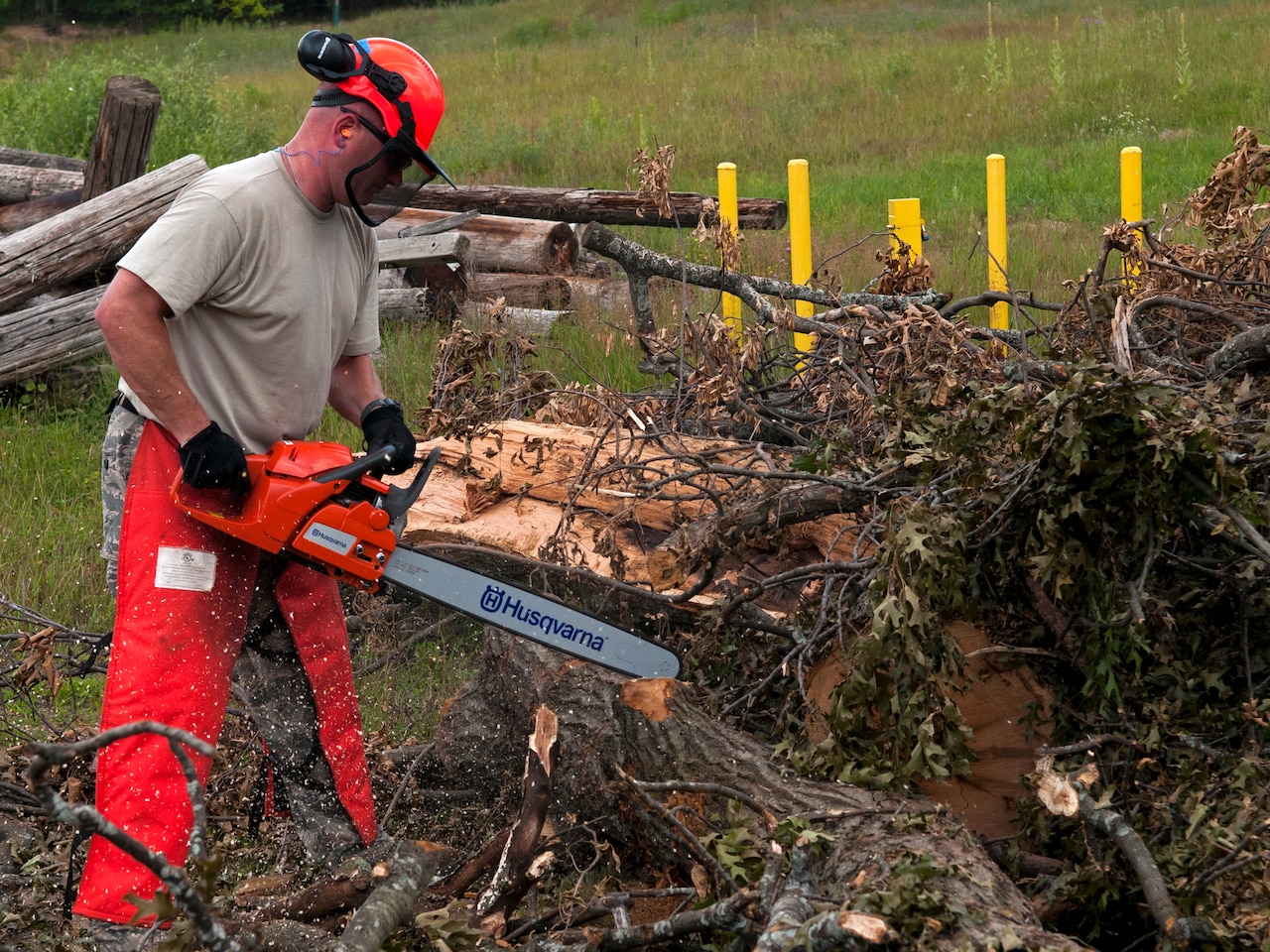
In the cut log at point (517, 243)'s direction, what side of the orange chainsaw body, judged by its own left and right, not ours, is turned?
left

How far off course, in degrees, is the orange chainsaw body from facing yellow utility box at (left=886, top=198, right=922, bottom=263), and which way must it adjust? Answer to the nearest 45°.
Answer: approximately 45° to its left

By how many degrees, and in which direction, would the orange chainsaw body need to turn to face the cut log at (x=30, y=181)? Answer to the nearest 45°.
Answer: approximately 90° to its left

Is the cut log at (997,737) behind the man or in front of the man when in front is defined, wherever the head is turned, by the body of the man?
in front

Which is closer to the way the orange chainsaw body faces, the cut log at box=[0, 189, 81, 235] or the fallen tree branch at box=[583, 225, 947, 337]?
the fallen tree branch

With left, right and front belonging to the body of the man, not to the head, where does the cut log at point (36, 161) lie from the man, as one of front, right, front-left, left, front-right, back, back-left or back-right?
back-left

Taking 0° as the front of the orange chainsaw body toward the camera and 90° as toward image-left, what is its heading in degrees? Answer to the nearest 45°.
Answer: approximately 270°

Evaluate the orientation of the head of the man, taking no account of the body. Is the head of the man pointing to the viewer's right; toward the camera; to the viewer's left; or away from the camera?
to the viewer's right

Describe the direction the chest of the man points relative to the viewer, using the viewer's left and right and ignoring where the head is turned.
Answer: facing the viewer and to the right of the viewer

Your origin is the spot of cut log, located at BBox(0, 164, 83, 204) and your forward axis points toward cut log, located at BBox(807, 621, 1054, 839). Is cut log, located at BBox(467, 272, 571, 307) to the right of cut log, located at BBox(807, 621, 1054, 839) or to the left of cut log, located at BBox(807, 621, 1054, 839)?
left
